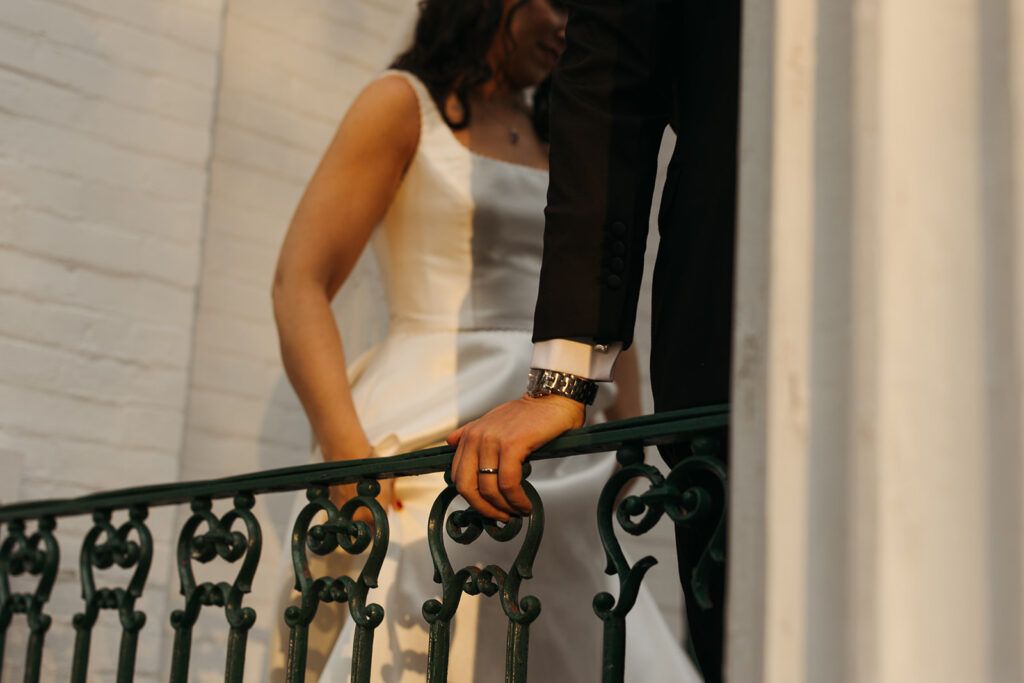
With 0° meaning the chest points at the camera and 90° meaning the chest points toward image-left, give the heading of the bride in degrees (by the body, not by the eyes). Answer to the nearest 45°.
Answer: approximately 315°

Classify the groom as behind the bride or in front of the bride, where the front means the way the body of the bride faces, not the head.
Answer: in front
